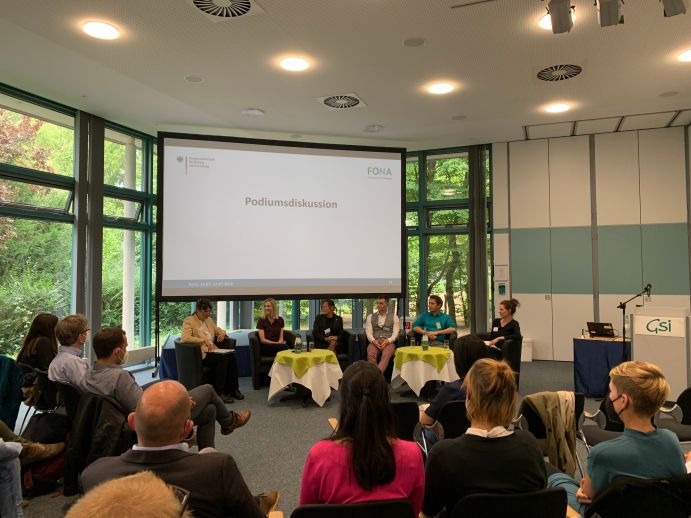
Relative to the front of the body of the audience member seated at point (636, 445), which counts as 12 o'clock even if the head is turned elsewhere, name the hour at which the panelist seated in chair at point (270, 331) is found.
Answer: The panelist seated in chair is roughly at 12 o'clock from the audience member seated.

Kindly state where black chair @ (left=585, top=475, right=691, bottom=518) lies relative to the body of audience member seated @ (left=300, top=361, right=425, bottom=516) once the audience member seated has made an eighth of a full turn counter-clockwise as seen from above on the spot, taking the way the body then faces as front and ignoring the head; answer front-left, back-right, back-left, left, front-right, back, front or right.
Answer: back-right

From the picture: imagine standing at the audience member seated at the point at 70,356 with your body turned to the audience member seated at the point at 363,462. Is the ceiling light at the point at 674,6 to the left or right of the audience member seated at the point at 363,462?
left

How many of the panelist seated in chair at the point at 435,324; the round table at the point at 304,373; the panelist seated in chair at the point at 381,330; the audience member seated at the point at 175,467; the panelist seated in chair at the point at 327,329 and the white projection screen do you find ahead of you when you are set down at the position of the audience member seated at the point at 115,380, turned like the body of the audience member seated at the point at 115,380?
5

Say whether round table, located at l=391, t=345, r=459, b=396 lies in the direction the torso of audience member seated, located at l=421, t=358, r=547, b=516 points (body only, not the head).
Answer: yes

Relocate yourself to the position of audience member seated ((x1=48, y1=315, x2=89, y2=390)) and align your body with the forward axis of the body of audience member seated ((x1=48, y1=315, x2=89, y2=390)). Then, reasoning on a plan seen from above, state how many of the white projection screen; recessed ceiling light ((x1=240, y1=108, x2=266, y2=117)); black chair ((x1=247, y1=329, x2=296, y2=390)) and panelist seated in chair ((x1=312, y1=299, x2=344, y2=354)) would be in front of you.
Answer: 4

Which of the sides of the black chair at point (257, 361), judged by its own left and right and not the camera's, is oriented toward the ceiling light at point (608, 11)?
front

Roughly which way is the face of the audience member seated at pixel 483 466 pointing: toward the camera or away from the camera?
away from the camera

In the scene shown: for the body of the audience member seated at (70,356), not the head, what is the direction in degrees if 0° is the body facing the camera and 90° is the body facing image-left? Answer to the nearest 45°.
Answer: approximately 225°

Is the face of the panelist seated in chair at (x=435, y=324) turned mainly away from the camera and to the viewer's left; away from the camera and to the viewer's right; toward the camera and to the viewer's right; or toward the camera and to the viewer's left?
toward the camera and to the viewer's left

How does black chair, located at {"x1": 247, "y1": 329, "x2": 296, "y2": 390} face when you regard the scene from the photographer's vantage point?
facing the viewer and to the right of the viewer

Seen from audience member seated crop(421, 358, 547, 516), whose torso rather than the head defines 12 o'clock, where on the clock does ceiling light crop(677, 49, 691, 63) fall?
The ceiling light is roughly at 1 o'clock from the audience member seated.

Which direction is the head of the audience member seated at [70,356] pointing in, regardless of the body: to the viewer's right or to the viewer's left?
to the viewer's right

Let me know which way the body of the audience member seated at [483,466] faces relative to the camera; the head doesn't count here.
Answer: away from the camera

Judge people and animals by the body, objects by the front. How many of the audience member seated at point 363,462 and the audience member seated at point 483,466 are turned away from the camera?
2
